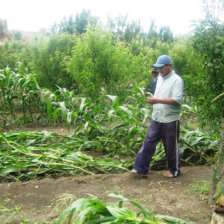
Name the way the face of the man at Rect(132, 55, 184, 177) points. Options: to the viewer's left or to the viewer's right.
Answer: to the viewer's left

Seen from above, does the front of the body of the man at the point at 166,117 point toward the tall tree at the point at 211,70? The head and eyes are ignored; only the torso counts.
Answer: no

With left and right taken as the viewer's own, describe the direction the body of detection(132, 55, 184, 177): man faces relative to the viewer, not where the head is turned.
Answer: facing the viewer and to the left of the viewer

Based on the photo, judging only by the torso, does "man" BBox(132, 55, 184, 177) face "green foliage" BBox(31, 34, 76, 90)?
no

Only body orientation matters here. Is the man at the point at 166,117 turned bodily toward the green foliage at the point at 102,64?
no
